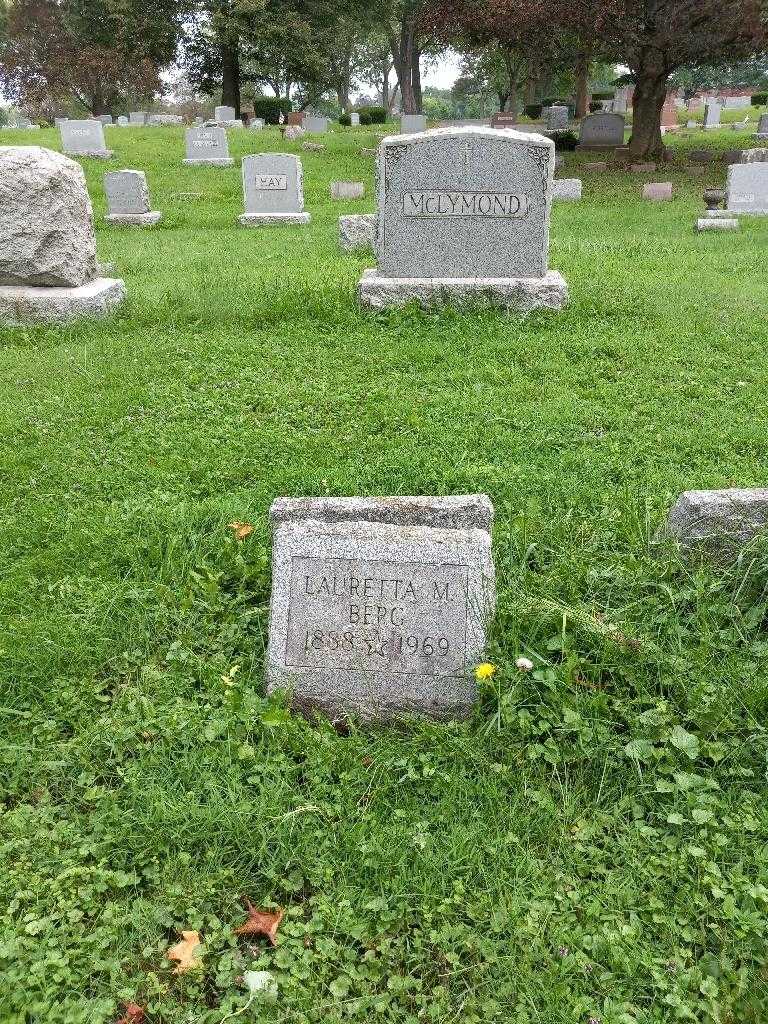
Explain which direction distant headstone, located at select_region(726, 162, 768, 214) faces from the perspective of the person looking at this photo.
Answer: facing the viewer

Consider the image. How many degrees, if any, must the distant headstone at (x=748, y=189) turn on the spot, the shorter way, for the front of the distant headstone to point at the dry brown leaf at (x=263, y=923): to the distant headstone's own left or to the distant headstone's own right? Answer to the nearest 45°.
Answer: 0° — it already faces it

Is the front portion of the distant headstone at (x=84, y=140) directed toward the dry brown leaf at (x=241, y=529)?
yes

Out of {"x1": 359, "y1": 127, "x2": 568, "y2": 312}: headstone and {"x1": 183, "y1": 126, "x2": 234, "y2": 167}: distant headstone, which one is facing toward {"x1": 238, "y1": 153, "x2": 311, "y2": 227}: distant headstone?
{"x1": 183, "y1": 126, "x2": 234, "y2": 167}: distant headstone

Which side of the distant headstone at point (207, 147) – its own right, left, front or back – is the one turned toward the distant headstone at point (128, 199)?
front

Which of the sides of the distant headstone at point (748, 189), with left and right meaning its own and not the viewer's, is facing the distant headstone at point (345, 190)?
right

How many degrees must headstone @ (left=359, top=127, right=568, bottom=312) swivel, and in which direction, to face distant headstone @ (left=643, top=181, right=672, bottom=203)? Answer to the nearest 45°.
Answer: approximately 180°

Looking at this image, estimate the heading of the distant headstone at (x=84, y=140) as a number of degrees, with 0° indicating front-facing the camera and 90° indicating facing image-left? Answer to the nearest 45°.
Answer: approximately 0°

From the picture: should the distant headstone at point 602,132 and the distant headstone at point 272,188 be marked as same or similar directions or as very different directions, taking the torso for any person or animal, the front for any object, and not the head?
same or similar directions

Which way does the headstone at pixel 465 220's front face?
toward the camera

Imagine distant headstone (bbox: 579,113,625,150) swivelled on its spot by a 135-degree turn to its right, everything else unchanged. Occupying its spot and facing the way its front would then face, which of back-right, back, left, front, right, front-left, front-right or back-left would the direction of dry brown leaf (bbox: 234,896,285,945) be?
back-left

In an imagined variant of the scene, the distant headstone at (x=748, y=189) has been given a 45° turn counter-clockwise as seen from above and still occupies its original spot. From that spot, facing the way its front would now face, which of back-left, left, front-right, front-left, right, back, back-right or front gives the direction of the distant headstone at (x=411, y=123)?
back

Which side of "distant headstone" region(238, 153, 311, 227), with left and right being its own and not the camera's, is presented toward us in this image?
front

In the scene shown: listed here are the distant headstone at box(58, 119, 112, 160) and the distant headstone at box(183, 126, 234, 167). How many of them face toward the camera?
2
